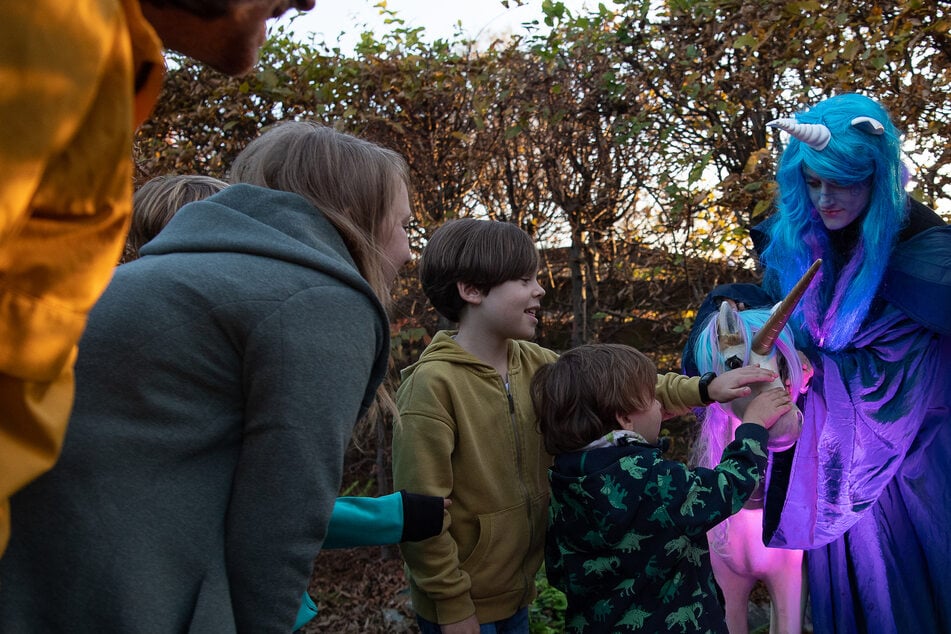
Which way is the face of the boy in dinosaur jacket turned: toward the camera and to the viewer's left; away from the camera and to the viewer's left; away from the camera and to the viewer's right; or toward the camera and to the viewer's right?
away from the camera and to the viewer's right

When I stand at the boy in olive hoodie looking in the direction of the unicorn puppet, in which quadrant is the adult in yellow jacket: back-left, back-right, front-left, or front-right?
back-right

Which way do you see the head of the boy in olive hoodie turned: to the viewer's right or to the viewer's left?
to the viewer's right

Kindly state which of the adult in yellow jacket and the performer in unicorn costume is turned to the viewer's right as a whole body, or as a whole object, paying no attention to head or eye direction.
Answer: the adult in yellow jacket

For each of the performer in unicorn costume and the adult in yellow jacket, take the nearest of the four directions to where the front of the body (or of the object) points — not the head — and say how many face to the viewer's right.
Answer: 1

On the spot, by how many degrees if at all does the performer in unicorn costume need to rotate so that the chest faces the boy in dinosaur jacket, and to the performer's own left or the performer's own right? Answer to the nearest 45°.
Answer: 0° — they already face them

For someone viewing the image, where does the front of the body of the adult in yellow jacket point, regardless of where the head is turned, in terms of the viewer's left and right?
facing to the right of the viewer

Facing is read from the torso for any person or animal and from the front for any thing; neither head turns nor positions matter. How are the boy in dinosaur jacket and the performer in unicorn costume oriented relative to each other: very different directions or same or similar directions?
very different directions

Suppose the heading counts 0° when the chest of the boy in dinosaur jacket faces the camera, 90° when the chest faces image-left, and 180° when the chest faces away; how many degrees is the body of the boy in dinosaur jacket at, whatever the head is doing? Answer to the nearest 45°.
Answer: approximately 225°

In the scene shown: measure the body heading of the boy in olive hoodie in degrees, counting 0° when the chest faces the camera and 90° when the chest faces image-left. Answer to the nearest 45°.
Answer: approximately 315°

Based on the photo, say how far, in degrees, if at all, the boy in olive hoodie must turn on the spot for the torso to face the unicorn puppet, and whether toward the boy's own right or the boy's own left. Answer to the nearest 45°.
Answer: approximately 90° to the boy's own left

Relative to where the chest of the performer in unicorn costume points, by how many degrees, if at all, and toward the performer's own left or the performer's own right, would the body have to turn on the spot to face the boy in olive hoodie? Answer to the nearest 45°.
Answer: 0° — they already face them
